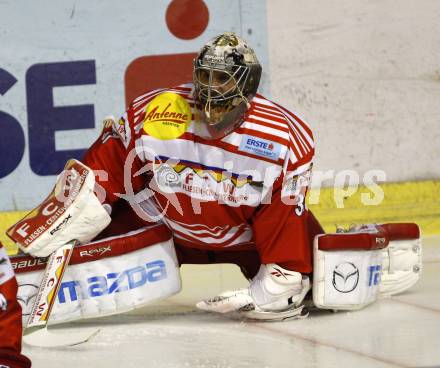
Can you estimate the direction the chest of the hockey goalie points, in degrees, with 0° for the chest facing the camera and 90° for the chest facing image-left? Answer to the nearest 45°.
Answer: approximately 0°
